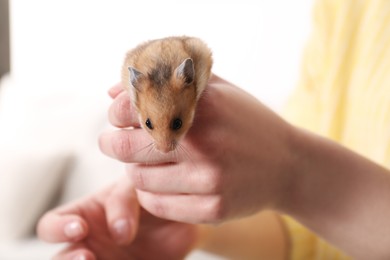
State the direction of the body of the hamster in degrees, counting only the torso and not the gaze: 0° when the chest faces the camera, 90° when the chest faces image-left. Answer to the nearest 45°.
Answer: approximately 0°
